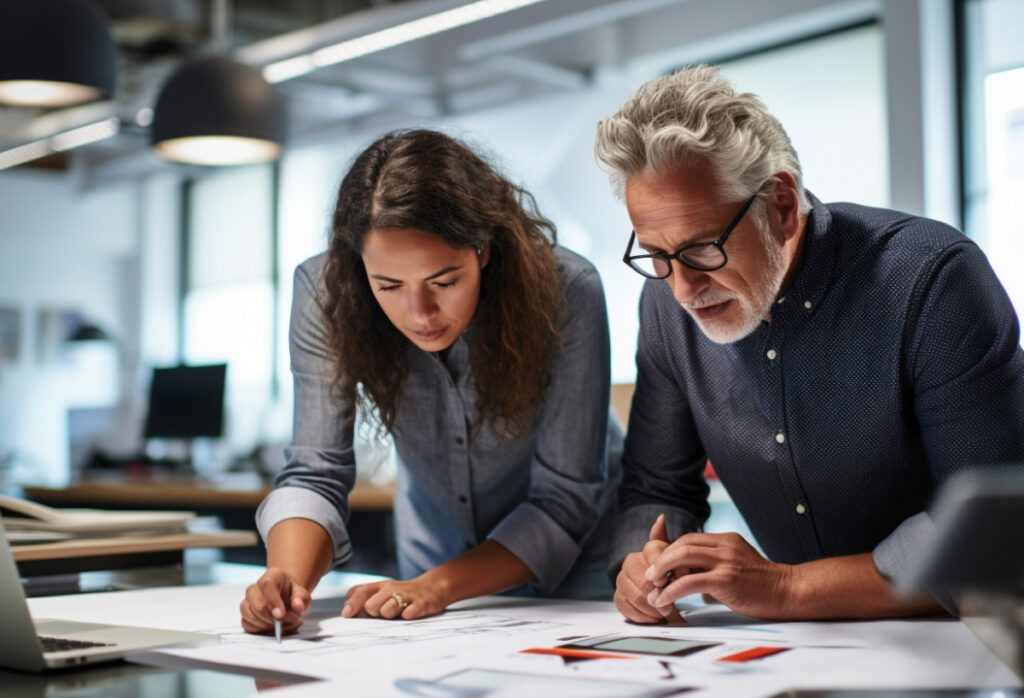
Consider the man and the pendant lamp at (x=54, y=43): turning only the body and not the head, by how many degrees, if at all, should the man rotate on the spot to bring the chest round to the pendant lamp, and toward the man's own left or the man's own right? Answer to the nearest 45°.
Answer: approximately 90° to the man's own right

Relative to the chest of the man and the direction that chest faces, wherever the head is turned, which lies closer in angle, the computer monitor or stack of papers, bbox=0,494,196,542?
the stack of papers

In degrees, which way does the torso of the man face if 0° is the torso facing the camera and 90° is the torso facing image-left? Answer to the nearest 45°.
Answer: approximately 45°

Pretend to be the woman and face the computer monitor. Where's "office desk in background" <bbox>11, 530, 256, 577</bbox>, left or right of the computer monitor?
left

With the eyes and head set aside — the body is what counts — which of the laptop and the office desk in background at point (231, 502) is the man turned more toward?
the laptop

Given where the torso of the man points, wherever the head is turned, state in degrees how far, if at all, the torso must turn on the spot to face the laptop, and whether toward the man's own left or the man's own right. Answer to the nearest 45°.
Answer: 0° — they already face it

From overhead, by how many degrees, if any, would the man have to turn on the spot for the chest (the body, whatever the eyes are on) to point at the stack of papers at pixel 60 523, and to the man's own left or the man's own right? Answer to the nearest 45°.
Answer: approximately 45° to the man's own right

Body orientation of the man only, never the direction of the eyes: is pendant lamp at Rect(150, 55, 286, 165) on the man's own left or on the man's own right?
on the man's own right

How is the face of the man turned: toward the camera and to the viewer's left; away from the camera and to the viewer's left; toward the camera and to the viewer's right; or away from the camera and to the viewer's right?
toward the camera and to the viewer's left

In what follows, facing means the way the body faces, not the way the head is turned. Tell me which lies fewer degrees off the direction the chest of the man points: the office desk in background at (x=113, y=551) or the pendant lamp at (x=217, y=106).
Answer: the office desk in background
